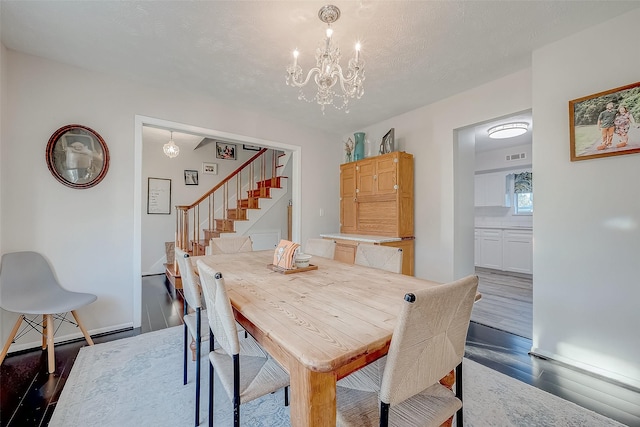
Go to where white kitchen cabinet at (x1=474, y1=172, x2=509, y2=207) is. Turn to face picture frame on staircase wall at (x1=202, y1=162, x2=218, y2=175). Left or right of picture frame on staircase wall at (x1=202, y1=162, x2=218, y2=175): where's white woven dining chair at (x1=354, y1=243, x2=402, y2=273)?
left

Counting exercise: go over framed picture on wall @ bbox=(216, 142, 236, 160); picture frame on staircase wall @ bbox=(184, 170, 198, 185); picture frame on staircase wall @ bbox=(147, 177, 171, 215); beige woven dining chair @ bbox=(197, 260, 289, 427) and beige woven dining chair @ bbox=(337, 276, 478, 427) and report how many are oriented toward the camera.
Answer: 3

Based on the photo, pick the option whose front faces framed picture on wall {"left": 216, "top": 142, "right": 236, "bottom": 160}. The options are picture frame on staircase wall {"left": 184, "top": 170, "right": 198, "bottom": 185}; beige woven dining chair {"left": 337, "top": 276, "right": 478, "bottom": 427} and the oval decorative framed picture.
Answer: the beige woven dining chair

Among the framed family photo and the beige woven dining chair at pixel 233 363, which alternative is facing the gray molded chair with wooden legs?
the framed family photo

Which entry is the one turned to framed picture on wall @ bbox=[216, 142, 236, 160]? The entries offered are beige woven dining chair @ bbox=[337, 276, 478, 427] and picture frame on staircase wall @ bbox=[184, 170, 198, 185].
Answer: the beige woven dining chair

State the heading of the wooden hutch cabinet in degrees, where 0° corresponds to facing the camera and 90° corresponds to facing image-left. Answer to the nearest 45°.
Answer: approximately 45°

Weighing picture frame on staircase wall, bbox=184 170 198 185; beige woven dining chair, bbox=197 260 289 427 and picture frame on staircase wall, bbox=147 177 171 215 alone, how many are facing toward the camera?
2

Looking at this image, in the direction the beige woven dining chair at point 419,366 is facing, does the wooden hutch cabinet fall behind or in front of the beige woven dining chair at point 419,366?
in front

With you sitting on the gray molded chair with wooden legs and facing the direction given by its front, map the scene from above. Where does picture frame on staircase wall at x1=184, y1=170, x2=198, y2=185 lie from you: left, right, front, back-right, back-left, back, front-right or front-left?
left

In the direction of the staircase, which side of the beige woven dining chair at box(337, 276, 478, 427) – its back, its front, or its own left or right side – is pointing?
front

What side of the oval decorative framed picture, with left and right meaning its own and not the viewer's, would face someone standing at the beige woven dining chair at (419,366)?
front

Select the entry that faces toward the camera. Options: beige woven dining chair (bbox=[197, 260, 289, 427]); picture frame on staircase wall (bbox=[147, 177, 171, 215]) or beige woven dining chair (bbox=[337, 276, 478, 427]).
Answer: the picture frame on staircase wall

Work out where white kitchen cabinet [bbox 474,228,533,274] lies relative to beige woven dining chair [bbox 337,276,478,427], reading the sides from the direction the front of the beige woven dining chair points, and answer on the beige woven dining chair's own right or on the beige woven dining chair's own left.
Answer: on the beige woven dining chair's own right

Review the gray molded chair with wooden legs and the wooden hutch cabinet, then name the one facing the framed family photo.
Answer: the gray molded chair with wooden legs

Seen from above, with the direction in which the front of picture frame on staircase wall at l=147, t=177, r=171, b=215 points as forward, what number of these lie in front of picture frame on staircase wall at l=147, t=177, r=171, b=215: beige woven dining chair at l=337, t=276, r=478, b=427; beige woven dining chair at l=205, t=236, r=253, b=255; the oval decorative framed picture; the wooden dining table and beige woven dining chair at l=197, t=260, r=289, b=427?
5
